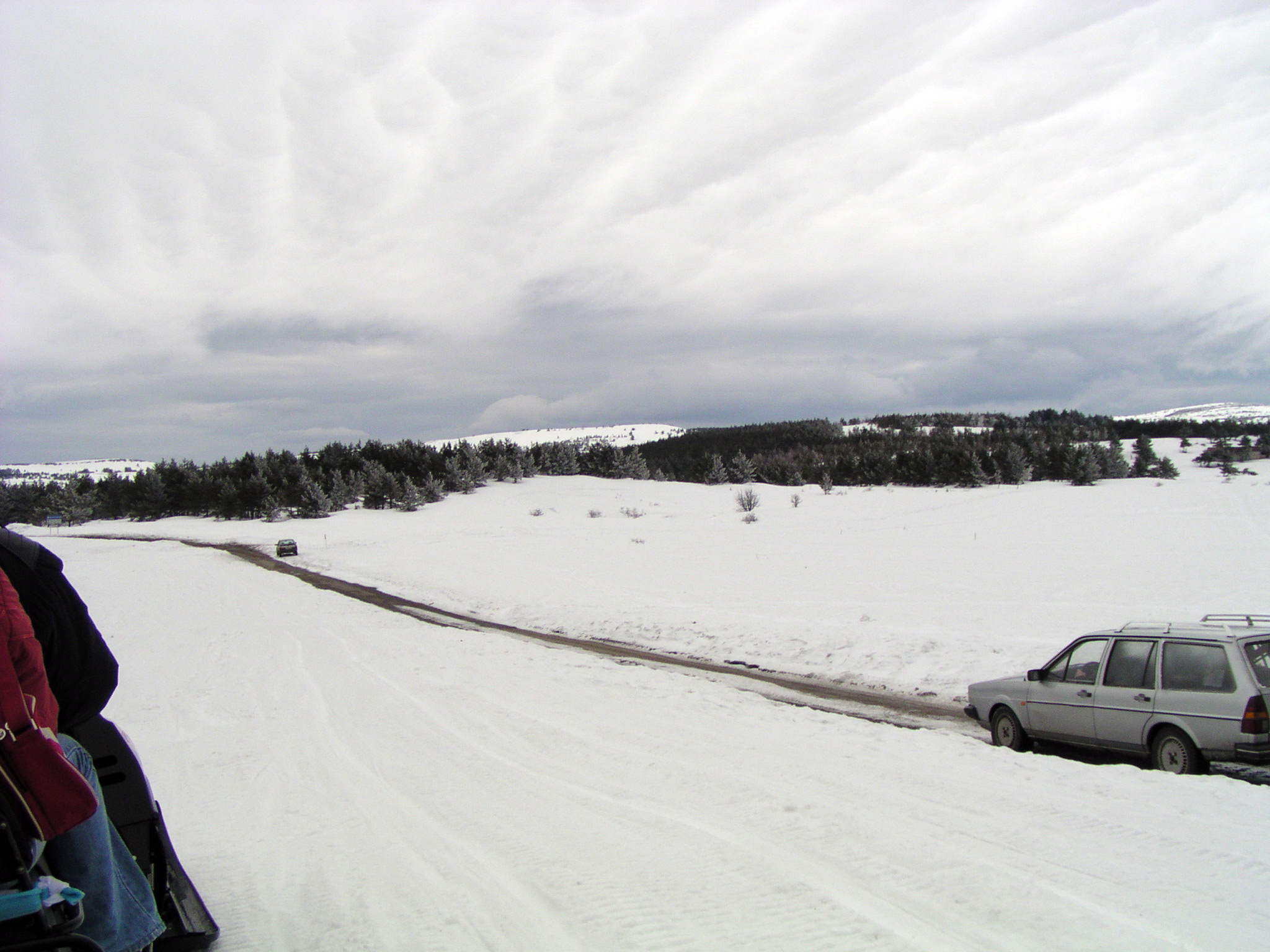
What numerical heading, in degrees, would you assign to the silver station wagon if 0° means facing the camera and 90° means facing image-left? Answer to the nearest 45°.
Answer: approximately 135°

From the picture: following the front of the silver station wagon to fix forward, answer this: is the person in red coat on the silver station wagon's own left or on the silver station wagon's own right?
on the silver station wagon's own left

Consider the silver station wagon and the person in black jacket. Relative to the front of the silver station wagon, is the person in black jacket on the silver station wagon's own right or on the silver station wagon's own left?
on the silver station wagon's own left
